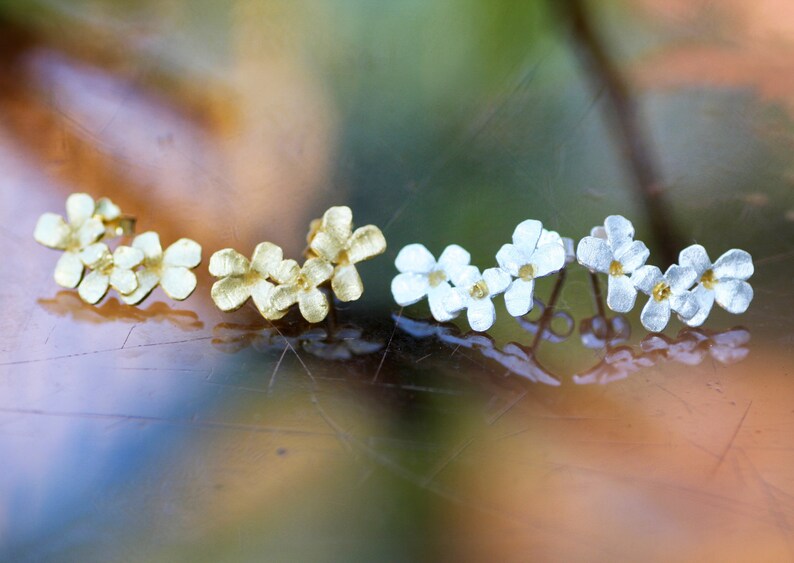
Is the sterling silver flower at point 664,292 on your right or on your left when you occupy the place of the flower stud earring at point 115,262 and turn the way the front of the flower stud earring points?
on your left

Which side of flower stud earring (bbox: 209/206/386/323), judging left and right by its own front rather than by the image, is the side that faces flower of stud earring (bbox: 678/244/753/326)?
left

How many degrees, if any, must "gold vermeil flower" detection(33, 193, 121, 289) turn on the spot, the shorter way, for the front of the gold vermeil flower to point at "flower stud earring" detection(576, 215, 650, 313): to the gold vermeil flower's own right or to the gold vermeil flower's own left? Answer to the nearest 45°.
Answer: approximately 45° to the gold vermeil flower's own left

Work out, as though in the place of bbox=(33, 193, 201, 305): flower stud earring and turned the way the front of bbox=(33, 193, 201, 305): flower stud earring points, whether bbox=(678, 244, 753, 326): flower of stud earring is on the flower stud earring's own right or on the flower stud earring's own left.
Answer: on the flower stud earring's own left
